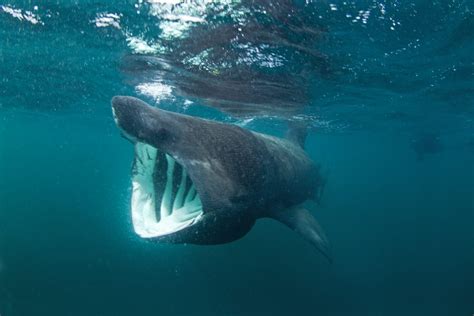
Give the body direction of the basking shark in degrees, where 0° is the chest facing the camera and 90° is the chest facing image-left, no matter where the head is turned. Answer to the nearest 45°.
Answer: approximately 45°
